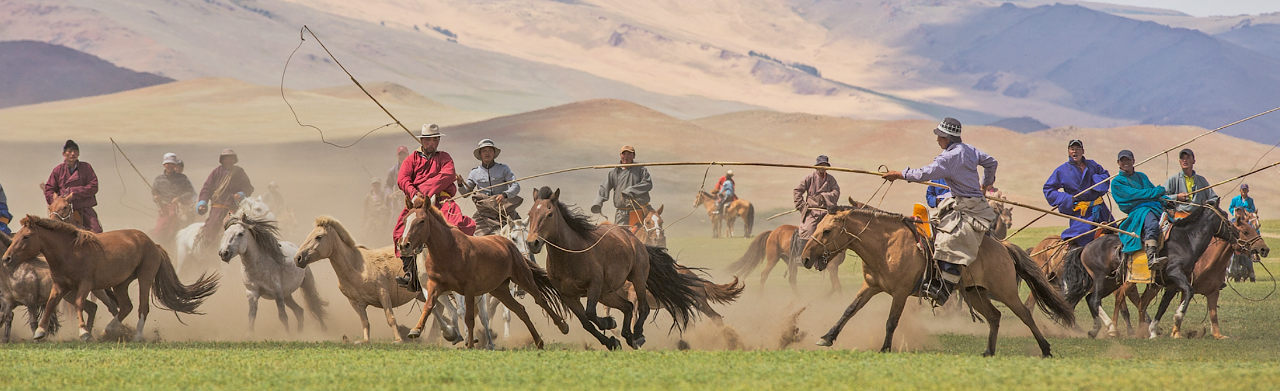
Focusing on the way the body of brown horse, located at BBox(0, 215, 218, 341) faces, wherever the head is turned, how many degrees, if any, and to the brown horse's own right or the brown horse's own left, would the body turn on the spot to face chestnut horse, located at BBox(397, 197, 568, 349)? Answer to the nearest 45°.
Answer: approximately 135° to the brown horse's own left

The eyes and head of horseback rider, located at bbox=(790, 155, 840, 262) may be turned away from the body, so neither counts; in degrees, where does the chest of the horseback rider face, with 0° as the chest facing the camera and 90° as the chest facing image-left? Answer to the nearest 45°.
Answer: approximately 315°

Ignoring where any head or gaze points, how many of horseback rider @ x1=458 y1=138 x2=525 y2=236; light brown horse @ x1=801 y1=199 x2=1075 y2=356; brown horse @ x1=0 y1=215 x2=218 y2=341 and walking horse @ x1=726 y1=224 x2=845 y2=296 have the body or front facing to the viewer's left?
2

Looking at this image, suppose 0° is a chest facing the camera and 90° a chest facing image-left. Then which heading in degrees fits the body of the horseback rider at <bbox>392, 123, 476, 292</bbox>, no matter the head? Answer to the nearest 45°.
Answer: approximately 0°

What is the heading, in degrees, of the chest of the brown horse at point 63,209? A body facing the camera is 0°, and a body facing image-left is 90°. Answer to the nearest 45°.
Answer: approximately 45°

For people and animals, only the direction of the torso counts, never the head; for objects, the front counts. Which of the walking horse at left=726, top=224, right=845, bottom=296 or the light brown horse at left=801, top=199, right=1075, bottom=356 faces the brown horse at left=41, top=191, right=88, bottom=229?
the light brown horse

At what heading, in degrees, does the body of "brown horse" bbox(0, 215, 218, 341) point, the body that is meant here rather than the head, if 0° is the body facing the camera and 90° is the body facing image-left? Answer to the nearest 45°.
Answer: approximately 90°

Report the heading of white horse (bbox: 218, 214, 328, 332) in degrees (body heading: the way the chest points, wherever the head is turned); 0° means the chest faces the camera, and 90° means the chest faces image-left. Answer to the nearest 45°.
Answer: approximately 45°
